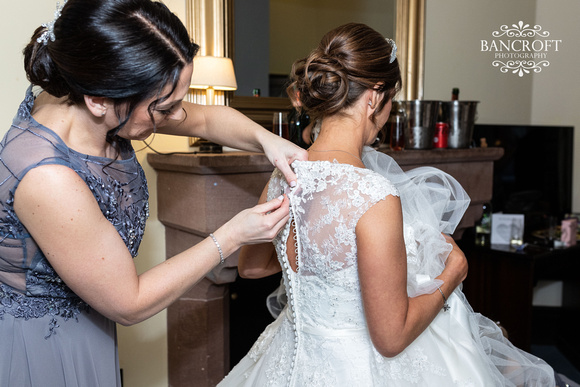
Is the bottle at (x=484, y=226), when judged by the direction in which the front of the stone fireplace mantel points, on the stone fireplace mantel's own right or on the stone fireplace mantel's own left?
on the stone fireplace mantel's own left

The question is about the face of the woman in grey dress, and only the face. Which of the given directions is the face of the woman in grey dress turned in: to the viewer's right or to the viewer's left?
to the viewer's right

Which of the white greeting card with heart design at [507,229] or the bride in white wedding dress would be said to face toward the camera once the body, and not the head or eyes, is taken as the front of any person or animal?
the white greeting card with heart design

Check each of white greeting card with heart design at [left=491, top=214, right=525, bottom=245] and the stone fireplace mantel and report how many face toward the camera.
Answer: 2

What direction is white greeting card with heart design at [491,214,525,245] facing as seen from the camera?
toward the camera

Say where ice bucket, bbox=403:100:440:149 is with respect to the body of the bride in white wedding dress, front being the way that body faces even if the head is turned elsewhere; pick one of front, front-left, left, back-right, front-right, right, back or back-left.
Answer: front-left

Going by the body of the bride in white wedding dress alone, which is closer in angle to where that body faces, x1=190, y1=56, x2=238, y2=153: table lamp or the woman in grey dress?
the table lamp

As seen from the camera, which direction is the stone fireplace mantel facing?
toward the camera

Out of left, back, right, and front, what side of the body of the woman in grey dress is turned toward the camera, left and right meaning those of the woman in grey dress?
right

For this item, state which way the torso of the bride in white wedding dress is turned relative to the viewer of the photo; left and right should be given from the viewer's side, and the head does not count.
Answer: facing away from the viewer and to the right of the viewer

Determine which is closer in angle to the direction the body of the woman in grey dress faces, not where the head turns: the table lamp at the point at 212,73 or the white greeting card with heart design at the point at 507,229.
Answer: the white greeting card with heart design

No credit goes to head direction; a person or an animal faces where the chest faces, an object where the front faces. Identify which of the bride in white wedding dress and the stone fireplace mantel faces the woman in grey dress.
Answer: the stone fireplace mantel
